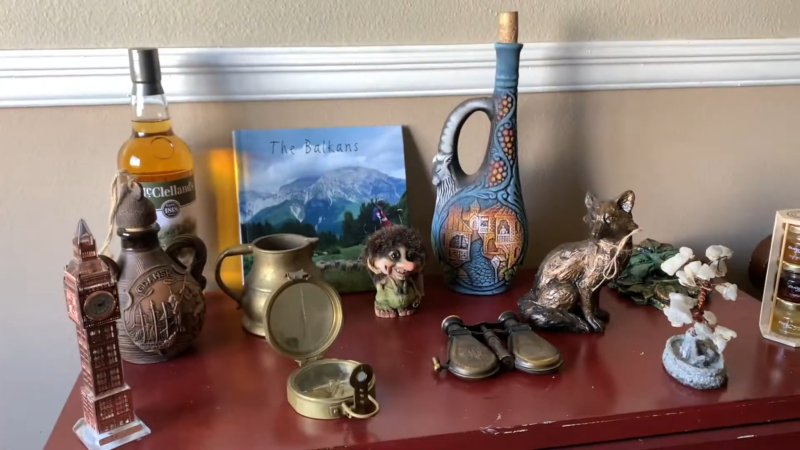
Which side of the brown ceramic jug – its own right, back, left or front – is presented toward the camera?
front

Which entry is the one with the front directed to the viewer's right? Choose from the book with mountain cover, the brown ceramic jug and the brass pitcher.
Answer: the brass pitcher

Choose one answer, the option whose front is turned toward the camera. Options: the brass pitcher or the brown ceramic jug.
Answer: the brown ceramic jug

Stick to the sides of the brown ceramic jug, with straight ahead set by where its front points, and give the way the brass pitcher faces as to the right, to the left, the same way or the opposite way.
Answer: to the left

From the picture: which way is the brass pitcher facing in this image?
to the viewer's right
